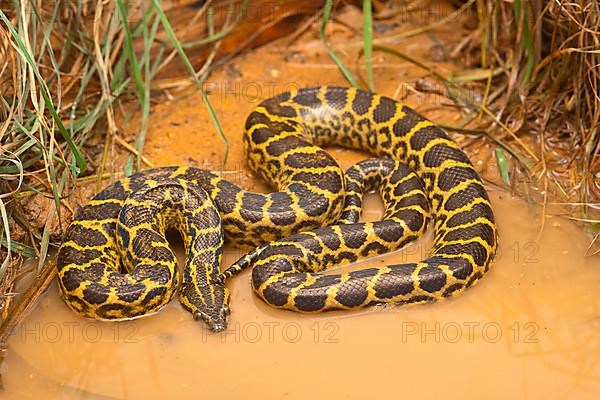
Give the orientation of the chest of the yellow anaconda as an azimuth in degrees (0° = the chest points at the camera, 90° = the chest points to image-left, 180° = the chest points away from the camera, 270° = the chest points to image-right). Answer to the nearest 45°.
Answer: approximately 0°
